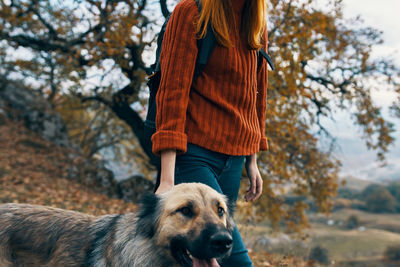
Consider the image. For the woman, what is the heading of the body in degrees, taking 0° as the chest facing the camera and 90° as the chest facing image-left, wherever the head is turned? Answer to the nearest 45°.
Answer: approximately 315°

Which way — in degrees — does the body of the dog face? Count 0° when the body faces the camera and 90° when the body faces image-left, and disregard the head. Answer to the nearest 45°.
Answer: approximately 270°
